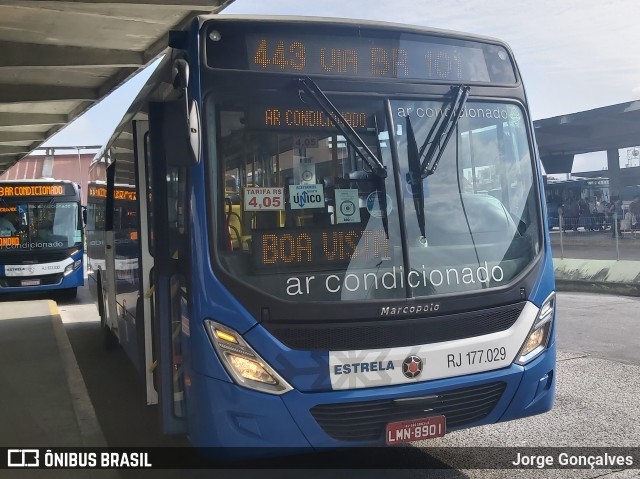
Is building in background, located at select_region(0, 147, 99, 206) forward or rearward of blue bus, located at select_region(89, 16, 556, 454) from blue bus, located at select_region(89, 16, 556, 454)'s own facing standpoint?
rearward

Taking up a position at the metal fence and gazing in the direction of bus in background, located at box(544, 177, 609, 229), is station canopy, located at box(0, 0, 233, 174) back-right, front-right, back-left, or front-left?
back-left

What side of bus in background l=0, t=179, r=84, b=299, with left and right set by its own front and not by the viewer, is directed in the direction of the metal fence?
left

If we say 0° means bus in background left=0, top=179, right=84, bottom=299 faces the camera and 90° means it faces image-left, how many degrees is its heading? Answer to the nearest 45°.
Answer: approximately 0°
